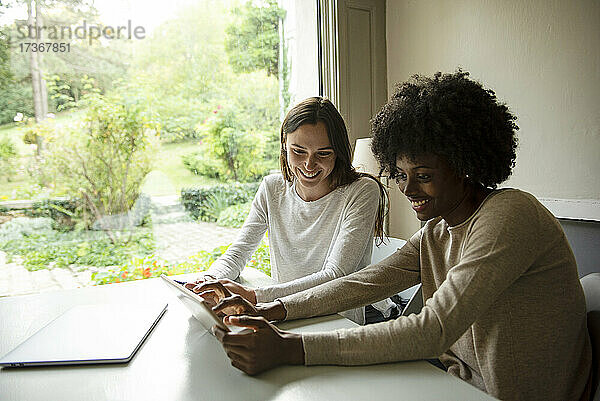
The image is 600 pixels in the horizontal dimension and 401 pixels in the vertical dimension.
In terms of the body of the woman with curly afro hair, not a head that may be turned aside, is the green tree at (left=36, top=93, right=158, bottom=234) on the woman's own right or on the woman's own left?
on the woman's own right

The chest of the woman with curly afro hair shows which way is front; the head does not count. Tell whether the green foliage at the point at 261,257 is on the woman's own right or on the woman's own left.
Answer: on the woman's own right

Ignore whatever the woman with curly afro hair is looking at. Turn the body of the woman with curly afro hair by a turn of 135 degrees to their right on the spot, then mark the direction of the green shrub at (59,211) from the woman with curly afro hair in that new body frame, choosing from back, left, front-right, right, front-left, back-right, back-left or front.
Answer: front-left

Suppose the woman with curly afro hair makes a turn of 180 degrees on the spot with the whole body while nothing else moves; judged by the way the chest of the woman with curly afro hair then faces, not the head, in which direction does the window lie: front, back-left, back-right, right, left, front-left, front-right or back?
left

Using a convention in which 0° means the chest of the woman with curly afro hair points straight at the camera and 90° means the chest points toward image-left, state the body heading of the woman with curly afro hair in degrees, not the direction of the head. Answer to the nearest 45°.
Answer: approximately 45°
